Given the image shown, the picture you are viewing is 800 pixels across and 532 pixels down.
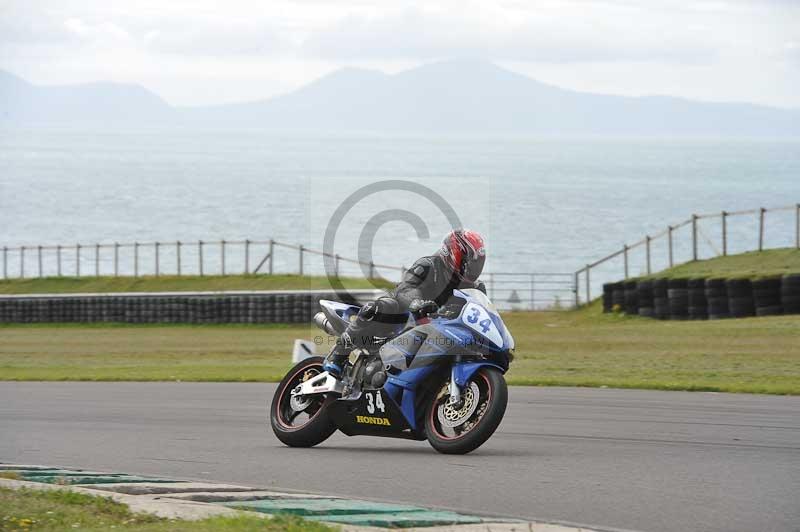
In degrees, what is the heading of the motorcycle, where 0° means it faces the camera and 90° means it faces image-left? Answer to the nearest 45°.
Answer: approximately 315°

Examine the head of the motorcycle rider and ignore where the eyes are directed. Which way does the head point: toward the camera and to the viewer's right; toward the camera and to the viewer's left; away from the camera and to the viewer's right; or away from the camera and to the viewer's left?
toward the camera and to the viewer's right

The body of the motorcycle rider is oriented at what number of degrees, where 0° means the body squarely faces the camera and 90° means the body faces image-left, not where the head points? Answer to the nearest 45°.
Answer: approximately 315°

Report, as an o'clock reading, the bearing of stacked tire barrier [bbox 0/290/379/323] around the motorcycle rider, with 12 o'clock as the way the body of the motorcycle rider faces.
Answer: The stacked tire barrier is roughly at 7 o'clock from the motorcycle rider.

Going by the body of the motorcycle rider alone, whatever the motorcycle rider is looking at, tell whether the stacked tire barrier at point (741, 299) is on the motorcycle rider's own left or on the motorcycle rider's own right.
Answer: on the motorcycle rider's own left

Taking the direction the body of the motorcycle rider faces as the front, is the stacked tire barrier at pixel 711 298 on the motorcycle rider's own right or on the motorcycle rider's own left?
on the motorcycle rider's own left

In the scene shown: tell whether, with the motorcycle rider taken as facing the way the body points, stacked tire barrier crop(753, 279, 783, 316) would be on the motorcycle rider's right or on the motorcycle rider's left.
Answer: on the motorcycle rider's left

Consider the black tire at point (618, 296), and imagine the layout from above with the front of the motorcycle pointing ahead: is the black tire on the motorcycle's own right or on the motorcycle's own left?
on the motorcycle's own left
